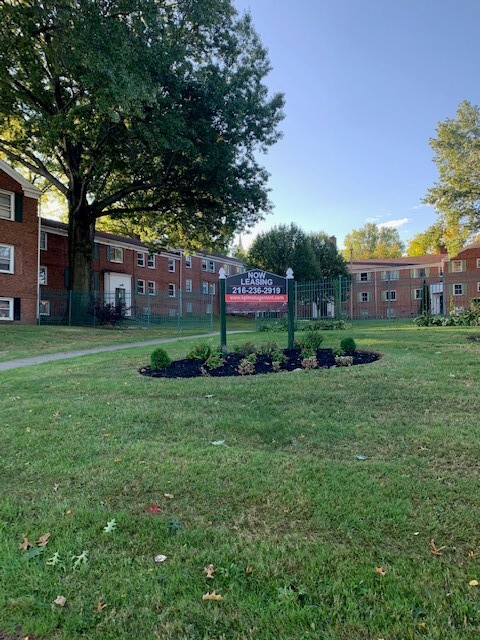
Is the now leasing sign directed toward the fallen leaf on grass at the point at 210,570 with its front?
yes

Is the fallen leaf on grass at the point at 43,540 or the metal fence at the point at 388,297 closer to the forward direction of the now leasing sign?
the fallen leaf on grass

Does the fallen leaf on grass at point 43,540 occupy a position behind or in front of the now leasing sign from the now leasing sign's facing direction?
in front

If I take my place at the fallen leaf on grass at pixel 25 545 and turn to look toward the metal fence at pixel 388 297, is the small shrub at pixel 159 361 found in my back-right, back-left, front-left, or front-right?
front-left

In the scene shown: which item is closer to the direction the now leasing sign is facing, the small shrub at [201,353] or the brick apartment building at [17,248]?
the small shrub

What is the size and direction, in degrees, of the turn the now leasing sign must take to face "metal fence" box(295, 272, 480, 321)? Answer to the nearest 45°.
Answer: approximately 180°

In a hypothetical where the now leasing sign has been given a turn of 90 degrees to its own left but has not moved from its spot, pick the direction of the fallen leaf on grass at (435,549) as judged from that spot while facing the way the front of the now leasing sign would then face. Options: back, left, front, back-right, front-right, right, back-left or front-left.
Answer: right

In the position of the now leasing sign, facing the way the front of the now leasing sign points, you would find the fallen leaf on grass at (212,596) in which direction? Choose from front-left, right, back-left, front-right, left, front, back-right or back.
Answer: front

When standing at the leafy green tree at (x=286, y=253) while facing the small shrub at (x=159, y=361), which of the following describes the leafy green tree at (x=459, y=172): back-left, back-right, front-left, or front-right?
front-left

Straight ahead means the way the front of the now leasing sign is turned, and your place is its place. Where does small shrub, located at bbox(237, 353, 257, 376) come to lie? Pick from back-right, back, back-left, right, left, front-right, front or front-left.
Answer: front

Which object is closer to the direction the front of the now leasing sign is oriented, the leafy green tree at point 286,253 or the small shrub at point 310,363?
the small shrub

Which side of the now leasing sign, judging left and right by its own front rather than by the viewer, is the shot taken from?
front

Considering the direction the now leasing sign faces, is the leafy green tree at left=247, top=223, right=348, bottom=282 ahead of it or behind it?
behind

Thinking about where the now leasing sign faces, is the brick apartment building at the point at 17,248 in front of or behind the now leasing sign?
behind

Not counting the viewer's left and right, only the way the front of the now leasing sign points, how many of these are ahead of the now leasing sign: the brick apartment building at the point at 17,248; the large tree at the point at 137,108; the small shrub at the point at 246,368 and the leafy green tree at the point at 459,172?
1

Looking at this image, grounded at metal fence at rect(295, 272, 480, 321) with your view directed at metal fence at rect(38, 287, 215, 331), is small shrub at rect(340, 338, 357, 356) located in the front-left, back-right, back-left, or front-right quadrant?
front-left
